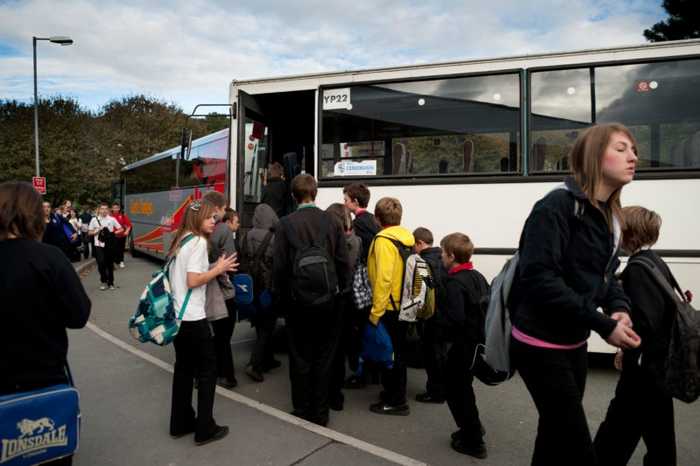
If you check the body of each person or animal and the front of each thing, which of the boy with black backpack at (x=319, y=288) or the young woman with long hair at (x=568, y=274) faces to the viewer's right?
the young woman with long hair

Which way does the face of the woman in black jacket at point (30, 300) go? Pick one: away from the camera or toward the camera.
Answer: away from the camera

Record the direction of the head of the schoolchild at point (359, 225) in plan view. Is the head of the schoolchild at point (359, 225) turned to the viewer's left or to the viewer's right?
to the viewer's left

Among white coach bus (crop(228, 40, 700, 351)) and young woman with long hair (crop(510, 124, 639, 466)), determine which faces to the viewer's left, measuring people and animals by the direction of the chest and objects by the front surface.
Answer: the white coach bus

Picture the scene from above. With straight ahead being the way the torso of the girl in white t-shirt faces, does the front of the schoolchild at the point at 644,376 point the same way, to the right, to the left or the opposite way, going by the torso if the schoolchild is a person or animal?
the opposite way

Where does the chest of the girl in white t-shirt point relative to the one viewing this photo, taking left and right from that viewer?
facing to the right of the viewer

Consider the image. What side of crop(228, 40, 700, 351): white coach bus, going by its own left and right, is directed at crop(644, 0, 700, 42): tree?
right

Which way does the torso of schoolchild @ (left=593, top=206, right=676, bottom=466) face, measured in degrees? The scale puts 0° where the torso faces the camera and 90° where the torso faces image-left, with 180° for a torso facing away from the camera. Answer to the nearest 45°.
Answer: approximately 135°

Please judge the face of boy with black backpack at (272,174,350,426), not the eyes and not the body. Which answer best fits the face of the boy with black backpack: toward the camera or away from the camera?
away from the camera

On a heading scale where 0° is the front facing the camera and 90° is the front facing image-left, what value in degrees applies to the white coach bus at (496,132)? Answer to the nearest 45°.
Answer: approximately 90°

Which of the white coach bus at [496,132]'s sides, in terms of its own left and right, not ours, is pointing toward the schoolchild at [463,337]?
left

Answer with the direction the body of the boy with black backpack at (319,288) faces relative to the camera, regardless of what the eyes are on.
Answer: away from the camera

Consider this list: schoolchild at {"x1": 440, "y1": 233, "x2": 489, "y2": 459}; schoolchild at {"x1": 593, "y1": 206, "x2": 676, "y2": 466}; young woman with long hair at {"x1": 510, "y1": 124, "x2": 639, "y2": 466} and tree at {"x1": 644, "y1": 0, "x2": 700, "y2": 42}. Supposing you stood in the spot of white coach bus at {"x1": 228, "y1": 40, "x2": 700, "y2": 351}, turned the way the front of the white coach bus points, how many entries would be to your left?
3
